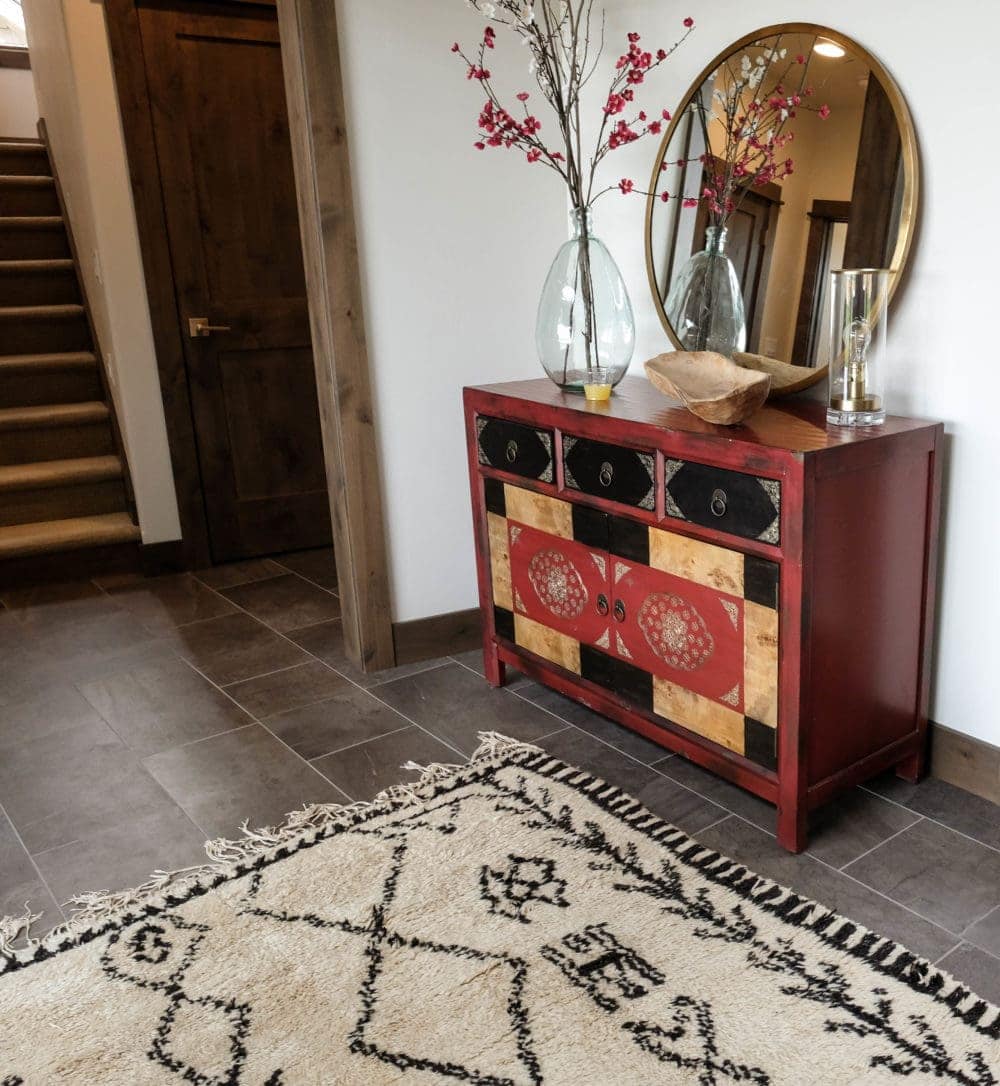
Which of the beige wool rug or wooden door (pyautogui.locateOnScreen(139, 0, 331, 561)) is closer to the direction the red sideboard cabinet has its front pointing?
the beige wool rug

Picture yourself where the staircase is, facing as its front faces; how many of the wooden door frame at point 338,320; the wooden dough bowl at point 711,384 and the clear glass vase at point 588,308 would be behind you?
0

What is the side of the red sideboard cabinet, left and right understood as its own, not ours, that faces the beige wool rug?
front

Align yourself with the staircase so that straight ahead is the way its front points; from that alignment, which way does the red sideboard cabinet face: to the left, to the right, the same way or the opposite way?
to the right

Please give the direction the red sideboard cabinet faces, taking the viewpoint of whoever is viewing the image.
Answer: facing the viewer and to the left of the viewer

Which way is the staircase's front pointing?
toward the camera

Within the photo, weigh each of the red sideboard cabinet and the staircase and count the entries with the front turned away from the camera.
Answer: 0

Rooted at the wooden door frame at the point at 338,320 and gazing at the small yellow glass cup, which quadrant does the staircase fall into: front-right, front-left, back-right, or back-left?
back-left

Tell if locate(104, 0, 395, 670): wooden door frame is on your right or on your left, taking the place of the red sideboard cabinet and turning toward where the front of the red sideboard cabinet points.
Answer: on your right

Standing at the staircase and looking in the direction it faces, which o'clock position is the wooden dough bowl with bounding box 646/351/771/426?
The wooden dough bowl is roughly at 11 o'clock from the staircase.

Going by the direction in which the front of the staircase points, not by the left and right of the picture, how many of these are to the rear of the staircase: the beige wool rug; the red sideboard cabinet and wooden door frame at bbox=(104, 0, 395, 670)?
0

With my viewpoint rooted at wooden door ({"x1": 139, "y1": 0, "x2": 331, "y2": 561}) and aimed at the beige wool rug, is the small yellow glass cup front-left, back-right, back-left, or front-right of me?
front-left

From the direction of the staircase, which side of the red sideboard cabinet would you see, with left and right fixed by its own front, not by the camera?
right

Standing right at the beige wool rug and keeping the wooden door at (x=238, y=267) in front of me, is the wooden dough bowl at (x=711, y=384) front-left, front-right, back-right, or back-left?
front-right

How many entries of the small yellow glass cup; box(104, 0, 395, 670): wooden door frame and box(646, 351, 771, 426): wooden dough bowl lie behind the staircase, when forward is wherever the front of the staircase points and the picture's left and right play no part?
0

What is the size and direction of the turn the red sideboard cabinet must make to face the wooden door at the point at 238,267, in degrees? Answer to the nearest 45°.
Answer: approximately 90° to its right

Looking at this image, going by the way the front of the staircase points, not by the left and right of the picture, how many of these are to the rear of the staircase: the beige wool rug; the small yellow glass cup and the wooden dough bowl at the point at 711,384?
0
